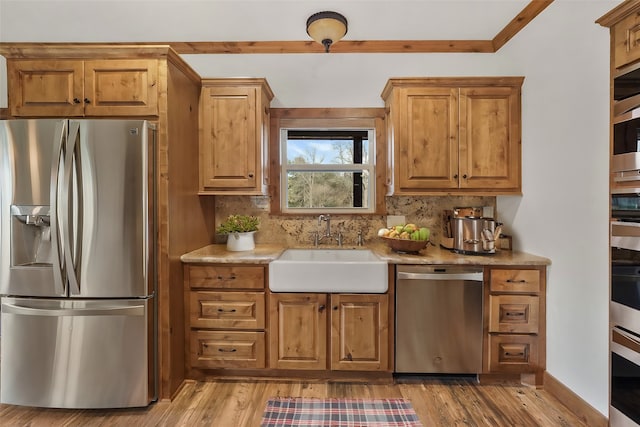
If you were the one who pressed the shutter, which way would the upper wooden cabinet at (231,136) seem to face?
facing the viewer

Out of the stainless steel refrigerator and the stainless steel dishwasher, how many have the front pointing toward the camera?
2

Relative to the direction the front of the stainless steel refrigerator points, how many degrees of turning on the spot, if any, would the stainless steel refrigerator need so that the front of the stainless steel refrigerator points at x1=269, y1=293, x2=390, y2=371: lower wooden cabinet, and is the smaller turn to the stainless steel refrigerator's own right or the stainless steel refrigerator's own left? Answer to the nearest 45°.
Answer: approximately 45° to the stainless steel refrigerator's own left

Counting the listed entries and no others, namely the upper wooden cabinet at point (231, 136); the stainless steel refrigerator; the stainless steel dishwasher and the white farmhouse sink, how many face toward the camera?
4

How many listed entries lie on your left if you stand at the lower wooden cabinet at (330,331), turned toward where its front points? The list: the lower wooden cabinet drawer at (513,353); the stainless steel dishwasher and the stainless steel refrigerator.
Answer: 2

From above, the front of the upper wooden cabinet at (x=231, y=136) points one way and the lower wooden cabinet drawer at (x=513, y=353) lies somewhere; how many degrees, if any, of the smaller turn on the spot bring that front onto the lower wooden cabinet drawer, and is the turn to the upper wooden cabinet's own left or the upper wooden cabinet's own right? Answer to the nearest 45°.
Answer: approximately 45° to the upper wooden cabinet's own left

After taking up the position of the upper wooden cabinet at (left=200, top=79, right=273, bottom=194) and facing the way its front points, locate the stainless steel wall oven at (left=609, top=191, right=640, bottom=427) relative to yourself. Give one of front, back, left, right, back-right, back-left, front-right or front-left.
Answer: front-left

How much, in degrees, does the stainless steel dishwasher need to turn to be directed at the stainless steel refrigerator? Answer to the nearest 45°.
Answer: approximately 45° to its right

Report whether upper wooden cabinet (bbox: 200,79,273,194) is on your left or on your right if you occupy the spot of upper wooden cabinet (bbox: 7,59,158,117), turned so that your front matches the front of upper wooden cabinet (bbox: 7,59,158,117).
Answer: on your left

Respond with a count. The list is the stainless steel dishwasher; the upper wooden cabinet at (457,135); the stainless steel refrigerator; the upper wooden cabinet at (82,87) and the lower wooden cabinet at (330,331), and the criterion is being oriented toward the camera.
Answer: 5

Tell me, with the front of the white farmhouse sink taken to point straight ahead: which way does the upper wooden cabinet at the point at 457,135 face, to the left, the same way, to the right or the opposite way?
the same way

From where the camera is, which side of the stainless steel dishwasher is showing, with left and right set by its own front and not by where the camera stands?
front

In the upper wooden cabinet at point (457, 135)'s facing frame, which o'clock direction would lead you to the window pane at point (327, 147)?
The window pane is roughly at 3 o'clock from the upper wooden cabinet.

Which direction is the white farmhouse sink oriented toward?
toward the camera
